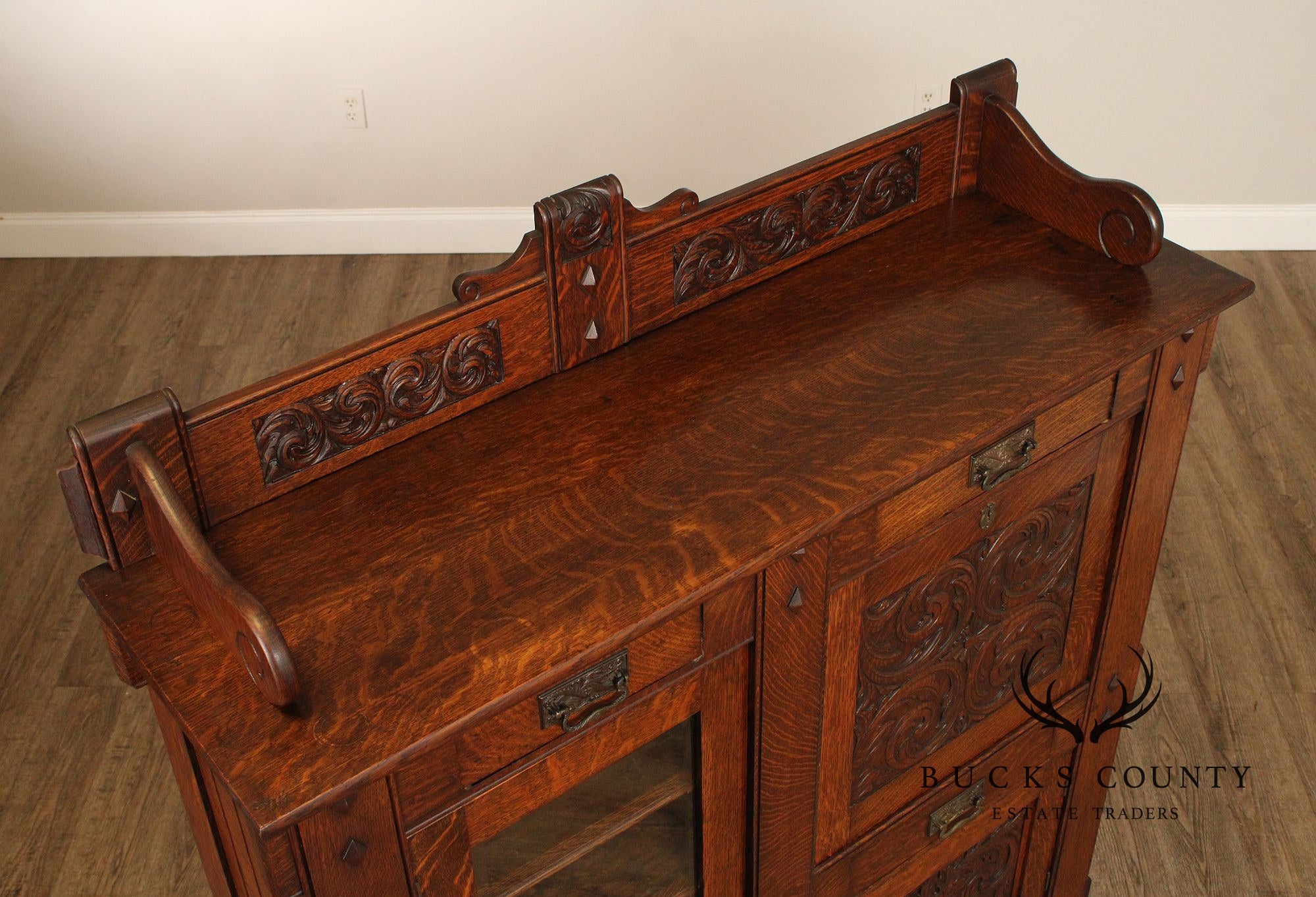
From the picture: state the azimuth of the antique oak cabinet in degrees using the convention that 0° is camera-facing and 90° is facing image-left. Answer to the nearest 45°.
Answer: approximately 315°
